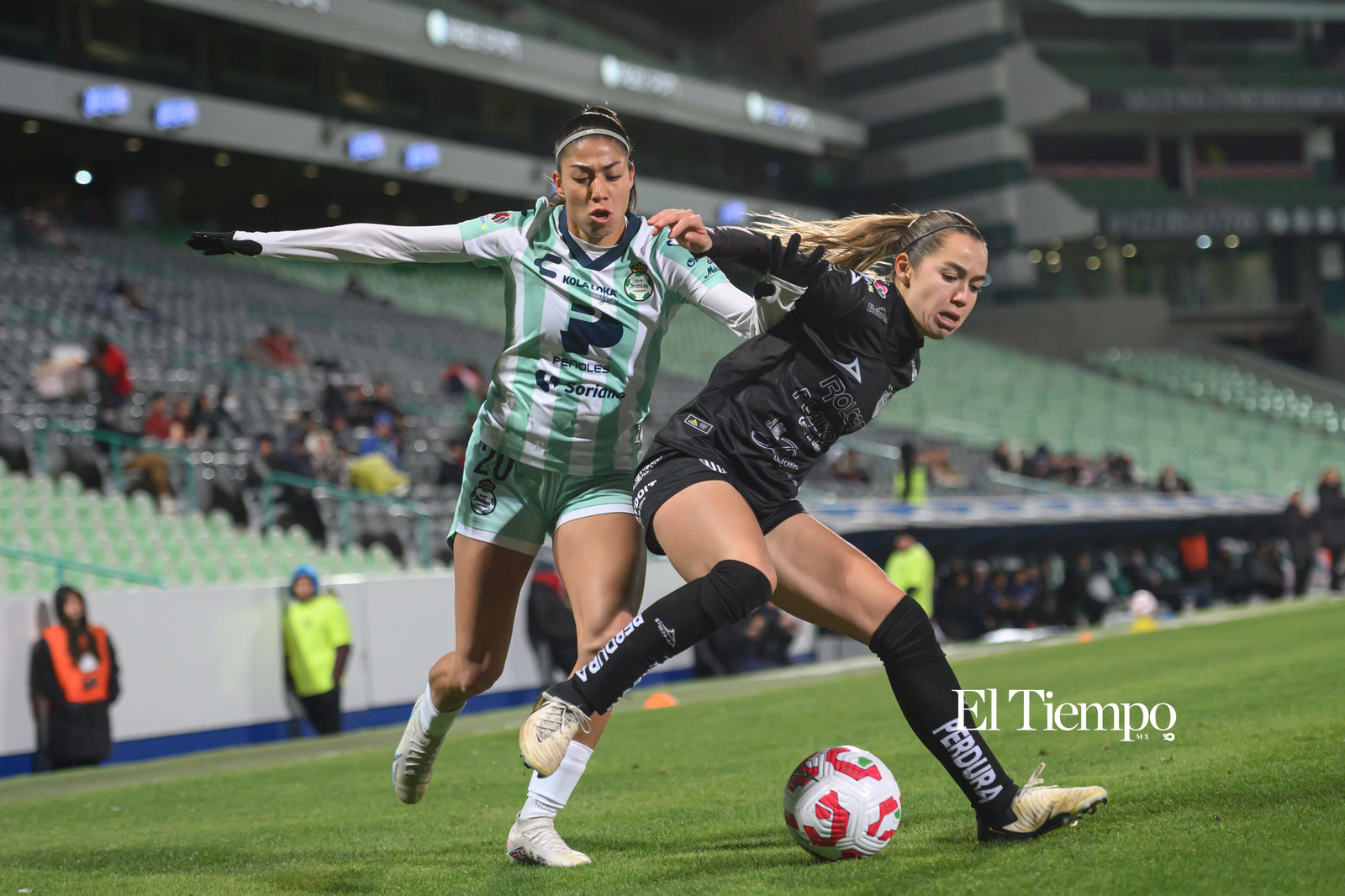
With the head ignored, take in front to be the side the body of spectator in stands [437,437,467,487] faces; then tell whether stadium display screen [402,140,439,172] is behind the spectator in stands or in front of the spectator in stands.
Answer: behind

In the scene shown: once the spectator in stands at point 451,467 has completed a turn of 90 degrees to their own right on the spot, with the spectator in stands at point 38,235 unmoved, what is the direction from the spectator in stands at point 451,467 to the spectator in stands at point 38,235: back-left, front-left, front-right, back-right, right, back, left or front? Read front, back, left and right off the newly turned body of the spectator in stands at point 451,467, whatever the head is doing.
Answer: right

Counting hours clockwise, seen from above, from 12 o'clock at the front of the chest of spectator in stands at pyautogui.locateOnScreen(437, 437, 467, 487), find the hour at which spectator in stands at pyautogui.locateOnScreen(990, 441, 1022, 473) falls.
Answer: spectator in stands at pyautogui.locateOnScreen(990, 441, 1022, 473) is roughly at 9 o'clock from spectator in stands at pyautogui.locateOnScreen(437, 437, 467, 487).

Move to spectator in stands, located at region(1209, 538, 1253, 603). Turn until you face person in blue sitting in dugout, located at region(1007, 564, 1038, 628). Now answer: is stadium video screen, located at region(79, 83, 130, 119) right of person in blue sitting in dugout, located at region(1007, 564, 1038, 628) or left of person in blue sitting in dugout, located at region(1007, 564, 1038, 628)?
right

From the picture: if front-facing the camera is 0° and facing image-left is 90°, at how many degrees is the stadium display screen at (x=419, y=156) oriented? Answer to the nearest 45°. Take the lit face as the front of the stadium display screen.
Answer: approximately 315°

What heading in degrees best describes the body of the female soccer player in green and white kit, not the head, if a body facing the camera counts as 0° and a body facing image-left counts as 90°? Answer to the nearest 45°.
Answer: approximately 0°

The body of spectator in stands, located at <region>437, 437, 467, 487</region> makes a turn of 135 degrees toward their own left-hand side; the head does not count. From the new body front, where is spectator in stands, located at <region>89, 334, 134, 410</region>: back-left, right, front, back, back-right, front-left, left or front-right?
left

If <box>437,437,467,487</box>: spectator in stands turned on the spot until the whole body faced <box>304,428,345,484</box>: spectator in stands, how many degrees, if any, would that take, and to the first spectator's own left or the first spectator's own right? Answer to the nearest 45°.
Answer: approximately 135° to the first spectator's own right

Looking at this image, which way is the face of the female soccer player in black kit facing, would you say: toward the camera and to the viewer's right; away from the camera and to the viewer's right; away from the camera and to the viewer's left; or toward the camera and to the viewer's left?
toward the camera and to the viewer's right

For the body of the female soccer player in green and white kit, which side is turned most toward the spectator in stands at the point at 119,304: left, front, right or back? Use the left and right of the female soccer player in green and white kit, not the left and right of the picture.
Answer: back
